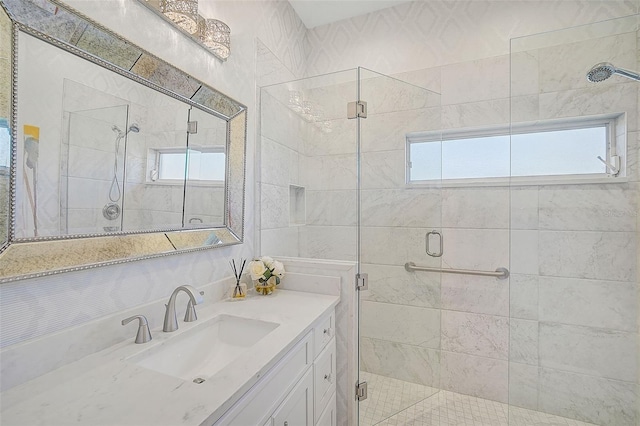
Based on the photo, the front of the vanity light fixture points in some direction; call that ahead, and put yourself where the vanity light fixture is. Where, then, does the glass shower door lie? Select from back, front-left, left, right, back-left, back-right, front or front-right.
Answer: front-left

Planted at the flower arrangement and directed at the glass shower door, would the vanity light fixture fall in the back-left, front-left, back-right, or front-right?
back-right

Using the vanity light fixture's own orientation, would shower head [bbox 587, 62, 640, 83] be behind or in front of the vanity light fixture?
in front

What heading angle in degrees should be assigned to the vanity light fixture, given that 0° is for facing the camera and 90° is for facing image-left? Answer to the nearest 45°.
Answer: approximately 315°

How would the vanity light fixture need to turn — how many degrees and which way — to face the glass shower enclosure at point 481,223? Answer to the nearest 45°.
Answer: approximately 45° to its left
